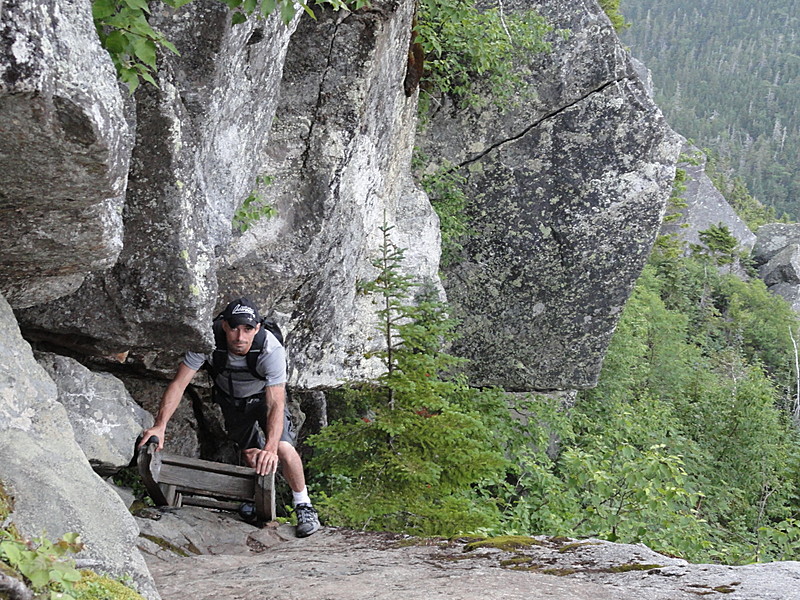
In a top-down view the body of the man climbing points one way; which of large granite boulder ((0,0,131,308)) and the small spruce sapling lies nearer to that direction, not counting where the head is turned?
the large granite boulder

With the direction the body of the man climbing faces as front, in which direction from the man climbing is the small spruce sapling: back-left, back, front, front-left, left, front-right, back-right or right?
back-left

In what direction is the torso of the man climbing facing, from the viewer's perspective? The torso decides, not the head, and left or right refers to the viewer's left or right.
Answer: facing the viewer
